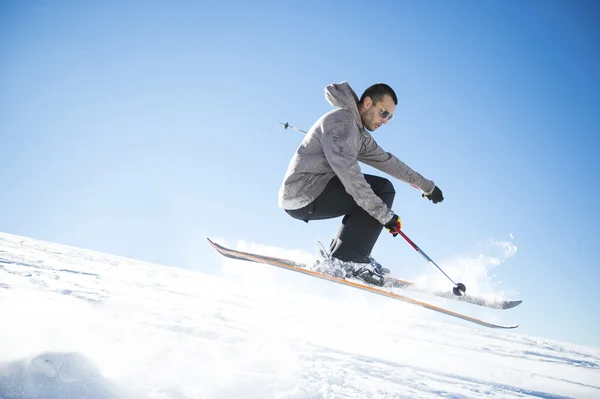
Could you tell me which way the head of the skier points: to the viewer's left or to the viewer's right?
to the viewer's right

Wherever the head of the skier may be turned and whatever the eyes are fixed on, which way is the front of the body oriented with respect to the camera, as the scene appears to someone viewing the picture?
to the viewer's right
